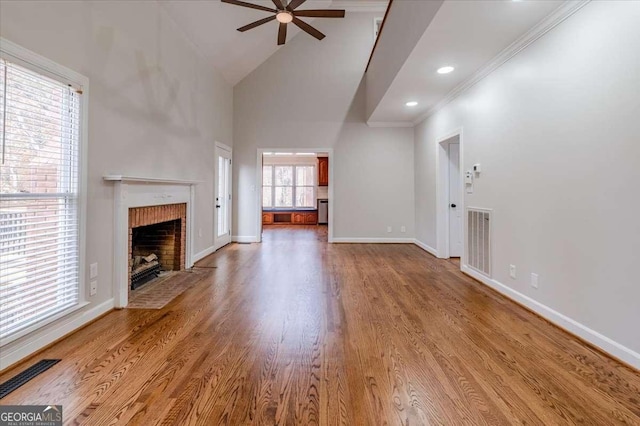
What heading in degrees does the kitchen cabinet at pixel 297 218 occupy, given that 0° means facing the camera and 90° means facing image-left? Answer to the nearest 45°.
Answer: approximately 0°

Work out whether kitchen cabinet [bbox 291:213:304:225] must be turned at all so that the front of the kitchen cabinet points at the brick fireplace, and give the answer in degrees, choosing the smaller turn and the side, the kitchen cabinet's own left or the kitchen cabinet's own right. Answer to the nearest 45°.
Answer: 0° — it already faces it

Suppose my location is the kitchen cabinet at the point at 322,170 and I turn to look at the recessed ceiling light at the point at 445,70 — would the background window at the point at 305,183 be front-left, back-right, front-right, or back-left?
back-right
